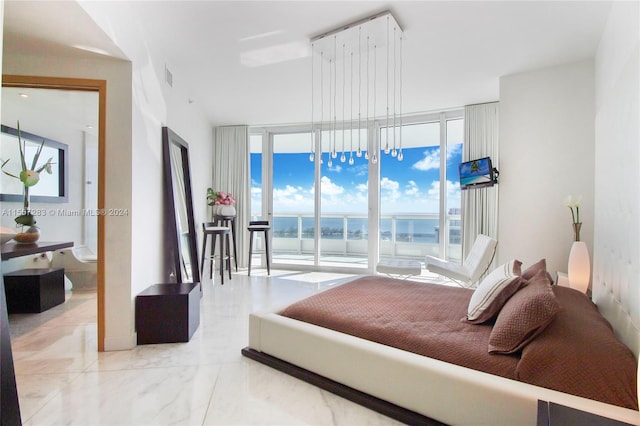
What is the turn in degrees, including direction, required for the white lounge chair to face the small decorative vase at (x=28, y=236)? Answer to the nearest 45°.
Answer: approximately 45° to its left

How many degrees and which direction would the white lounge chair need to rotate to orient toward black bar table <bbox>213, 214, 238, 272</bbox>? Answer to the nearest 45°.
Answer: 0° — it already faces it

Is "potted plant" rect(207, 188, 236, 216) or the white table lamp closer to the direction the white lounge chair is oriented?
the potted plant

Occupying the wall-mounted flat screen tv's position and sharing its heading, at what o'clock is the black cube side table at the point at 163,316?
The black cube side table is roughly at 12 o'clock from the wall-mounted flat screen tv.

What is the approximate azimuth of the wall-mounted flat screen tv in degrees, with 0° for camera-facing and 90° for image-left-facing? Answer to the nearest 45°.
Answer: approximately 45°

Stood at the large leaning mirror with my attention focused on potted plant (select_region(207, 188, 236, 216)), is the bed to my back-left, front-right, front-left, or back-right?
back-right

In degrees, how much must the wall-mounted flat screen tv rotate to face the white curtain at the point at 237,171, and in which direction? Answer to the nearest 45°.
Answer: approximately 45° to its right

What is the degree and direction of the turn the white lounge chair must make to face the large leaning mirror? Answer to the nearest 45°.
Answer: approximately 45° to its left

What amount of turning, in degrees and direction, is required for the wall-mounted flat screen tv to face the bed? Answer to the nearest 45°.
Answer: approximately 45° to its left

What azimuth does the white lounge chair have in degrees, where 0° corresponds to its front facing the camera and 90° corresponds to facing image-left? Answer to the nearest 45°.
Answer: approximately 90°

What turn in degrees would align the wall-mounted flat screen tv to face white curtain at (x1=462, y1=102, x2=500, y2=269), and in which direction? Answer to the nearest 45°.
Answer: approximately 135° to its right
